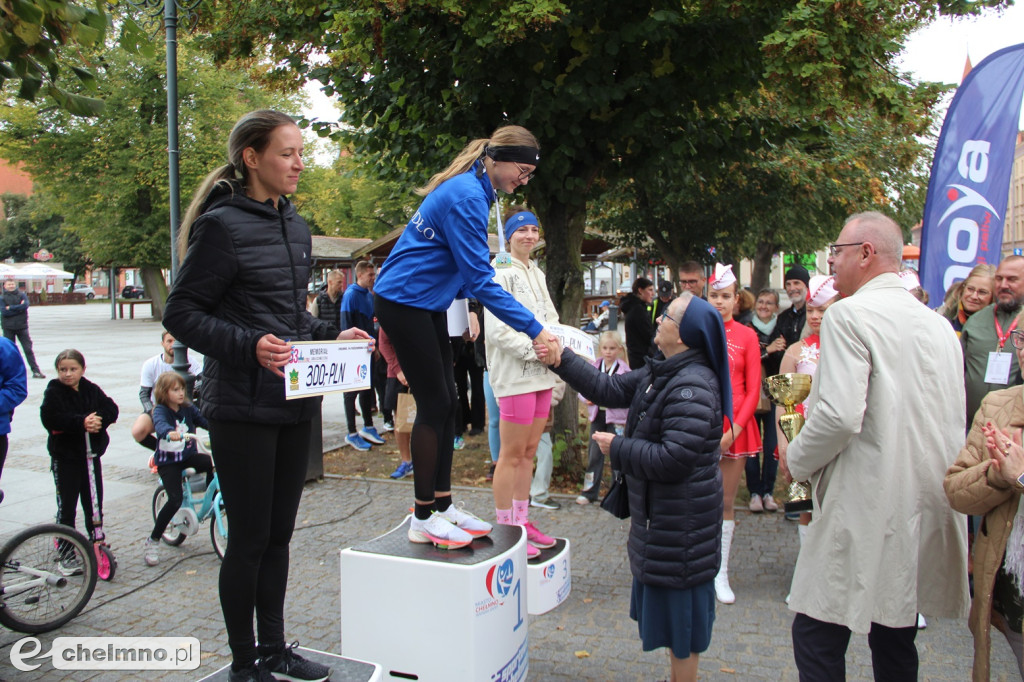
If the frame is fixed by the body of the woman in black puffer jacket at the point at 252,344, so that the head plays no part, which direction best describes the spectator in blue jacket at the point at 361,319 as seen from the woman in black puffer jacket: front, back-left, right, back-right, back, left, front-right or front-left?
back-left

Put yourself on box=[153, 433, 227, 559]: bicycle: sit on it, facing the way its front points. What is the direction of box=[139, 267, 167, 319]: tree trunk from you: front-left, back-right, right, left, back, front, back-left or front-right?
back-left

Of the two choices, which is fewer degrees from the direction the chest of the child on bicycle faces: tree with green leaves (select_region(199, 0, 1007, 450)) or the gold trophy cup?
the gold trophy cup

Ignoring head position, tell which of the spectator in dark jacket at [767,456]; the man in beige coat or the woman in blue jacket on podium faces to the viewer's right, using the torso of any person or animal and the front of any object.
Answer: the woman in blue jacket on podium

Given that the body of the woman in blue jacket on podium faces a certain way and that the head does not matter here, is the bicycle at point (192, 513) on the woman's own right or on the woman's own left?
on the woman's own left

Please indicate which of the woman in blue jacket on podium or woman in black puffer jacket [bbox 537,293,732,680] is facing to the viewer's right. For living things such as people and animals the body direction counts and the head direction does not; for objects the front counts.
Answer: the woman in blue jacket on podium

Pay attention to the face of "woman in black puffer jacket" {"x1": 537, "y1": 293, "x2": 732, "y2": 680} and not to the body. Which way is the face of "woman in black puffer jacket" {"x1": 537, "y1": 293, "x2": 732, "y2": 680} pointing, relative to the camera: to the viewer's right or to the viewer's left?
to the viewer's left

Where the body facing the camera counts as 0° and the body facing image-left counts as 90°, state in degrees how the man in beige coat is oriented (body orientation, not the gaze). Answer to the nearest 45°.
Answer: approximately 135°

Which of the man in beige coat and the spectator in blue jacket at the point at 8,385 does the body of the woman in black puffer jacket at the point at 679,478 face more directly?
the spectator in blue jacket

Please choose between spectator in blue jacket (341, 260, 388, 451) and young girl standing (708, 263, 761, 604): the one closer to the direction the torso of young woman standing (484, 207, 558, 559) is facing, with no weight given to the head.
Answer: the young girl standing

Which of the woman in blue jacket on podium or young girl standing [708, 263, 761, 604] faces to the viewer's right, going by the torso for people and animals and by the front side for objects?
the woman in blue jacket on podium
